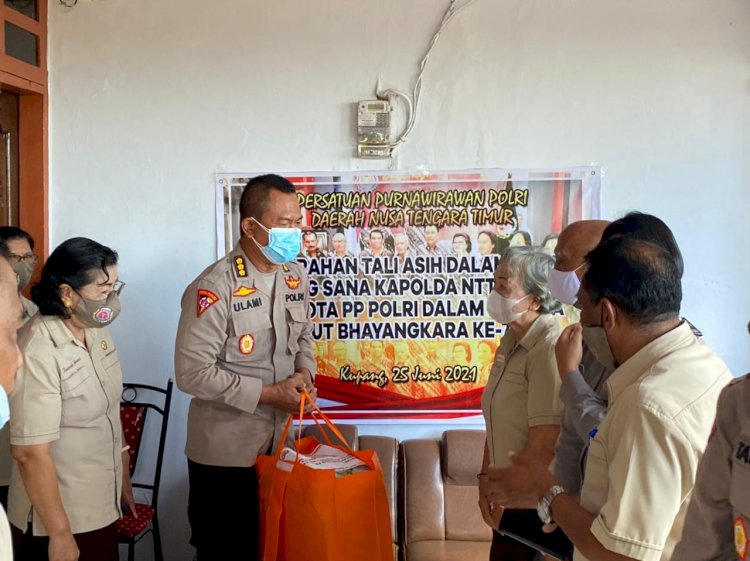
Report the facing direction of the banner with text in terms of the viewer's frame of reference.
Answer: facing the viewer

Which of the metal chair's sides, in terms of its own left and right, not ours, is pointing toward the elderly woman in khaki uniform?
left

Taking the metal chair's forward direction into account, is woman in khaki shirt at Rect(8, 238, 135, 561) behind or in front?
in front

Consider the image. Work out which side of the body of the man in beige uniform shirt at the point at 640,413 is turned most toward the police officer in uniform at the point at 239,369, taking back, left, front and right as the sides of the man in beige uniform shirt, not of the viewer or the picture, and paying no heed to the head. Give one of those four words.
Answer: front

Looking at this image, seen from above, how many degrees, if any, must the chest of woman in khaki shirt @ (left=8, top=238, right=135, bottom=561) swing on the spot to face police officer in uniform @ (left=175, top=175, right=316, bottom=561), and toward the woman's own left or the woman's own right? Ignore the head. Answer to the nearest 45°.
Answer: approximately 45° to the woman's own left

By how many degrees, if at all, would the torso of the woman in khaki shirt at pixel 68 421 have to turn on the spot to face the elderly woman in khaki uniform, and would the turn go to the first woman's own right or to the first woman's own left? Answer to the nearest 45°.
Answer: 0° — they already face them

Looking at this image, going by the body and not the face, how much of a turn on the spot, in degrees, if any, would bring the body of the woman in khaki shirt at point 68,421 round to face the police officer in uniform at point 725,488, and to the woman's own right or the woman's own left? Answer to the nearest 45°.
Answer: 0° — they already face them

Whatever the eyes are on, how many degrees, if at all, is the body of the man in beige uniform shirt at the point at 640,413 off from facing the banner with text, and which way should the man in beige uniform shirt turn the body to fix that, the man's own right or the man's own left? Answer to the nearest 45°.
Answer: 0° — they already face it

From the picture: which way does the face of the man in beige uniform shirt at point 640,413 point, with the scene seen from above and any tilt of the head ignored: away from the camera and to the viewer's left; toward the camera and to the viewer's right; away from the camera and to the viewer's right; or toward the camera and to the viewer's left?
away from the camera and to the viewer's left

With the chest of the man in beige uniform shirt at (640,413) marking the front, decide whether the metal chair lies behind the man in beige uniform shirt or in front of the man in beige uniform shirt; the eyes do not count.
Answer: in front

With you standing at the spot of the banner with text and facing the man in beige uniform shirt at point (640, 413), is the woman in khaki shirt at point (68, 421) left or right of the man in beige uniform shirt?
right

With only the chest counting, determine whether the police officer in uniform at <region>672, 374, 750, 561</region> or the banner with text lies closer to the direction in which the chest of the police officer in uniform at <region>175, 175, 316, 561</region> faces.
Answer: the police officer in uniform

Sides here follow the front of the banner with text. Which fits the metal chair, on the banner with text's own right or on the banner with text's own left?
on the banner with text's own right

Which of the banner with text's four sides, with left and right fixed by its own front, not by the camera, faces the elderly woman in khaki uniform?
front

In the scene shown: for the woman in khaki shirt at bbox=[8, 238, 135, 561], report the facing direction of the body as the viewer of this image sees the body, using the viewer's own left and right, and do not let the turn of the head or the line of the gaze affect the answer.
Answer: facing the viewer and to the right of the viewer

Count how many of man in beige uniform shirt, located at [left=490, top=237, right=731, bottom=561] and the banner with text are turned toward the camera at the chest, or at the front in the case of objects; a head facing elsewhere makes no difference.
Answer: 1
